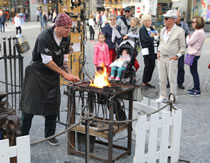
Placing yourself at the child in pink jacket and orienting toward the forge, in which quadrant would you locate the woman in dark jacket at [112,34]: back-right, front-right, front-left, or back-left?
back-left

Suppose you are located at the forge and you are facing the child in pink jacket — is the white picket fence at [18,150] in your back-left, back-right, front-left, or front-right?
back-left

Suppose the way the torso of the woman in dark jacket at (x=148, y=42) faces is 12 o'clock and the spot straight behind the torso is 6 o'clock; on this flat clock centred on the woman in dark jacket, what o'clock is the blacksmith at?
The blacksmith is roughly at 2 o'clock from the woman in dark jacket.

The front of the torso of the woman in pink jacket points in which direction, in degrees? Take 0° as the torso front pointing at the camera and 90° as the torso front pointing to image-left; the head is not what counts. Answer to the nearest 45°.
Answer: approximately 90°

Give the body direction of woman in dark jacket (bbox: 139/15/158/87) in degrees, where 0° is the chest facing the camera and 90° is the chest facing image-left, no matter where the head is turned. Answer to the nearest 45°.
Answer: approximately 315°
